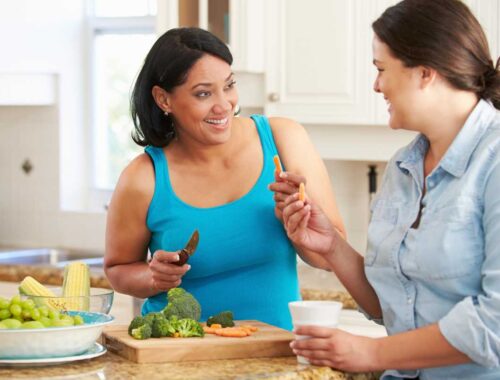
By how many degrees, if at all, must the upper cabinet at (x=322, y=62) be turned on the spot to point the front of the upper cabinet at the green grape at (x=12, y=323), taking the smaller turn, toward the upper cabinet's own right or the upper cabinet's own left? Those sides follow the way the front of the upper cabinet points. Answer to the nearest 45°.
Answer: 0° — it already faces it

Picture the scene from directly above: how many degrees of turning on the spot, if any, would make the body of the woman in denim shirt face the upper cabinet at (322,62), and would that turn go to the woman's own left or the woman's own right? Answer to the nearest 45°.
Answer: approximately 135° to the woman's own right

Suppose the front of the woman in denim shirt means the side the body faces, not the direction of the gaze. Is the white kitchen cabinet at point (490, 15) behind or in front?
behind

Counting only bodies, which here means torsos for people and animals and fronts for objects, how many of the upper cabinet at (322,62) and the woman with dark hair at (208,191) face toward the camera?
2

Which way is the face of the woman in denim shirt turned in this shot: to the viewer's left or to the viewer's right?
to the viewer's left

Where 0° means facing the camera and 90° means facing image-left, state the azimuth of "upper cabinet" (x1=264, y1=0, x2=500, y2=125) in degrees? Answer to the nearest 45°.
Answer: approximately 0°

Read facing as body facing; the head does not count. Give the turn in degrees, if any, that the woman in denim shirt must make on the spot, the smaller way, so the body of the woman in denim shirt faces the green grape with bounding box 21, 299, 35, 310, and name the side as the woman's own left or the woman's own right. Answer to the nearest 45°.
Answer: approximately 45° to the woman's own right
